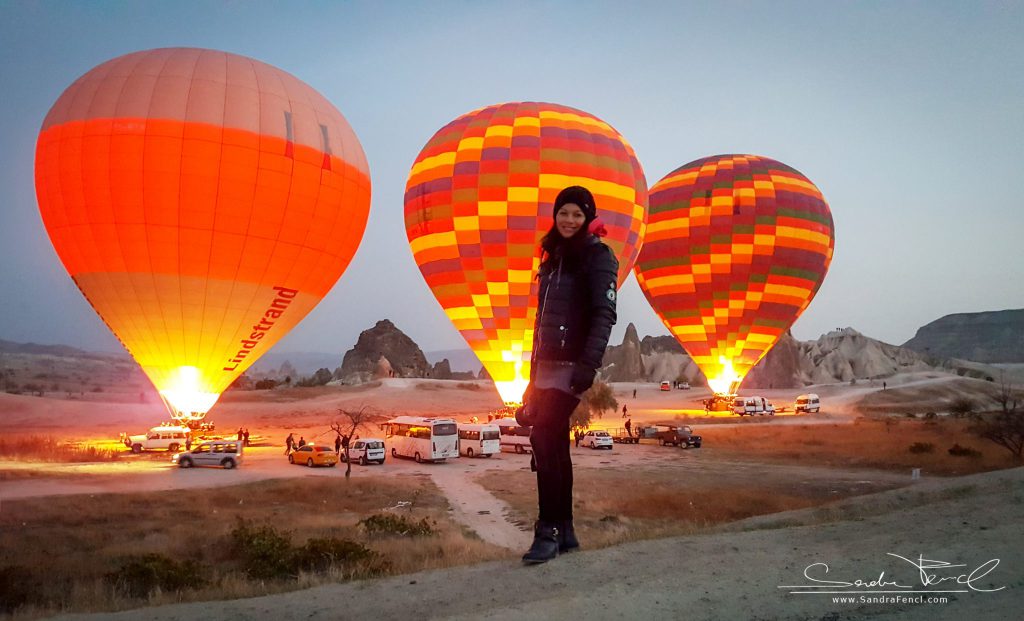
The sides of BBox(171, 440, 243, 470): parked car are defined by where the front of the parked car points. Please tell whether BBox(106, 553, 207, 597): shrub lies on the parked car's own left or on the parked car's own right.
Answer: on the parked car's own left

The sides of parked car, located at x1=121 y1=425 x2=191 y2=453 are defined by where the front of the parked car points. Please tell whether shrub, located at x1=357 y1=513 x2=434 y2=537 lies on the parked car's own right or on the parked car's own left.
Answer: on the parked car's own left

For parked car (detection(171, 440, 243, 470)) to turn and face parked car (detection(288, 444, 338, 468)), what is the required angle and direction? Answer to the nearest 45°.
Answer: approximately 180°

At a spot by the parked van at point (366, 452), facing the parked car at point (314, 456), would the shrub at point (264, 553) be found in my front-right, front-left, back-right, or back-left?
front-left

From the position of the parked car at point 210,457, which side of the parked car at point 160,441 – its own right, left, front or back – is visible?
left

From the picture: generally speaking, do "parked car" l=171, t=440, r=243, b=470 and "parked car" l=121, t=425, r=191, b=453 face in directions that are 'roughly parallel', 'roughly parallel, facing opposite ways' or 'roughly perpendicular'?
roughly parallel

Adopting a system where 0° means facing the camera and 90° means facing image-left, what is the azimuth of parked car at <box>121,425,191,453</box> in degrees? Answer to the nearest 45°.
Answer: approximately 90°

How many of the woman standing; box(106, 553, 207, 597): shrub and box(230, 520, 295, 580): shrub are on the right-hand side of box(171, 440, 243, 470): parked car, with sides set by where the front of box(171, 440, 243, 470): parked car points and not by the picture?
0

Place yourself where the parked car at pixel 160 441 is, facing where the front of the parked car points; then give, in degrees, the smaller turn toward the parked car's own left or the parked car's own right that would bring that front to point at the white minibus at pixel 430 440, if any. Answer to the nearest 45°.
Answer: approximately 135° to the parked car's own left

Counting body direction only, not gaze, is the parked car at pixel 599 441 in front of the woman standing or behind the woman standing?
behind

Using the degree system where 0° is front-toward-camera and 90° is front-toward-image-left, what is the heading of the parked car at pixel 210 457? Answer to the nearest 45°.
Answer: approximately 90°

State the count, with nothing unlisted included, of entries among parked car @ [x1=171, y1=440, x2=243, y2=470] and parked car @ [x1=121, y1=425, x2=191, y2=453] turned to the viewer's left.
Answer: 2
